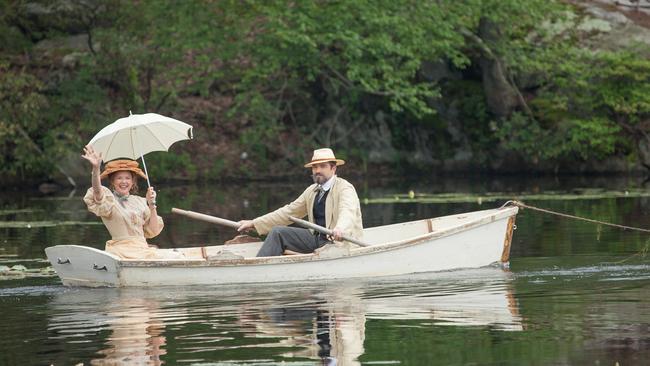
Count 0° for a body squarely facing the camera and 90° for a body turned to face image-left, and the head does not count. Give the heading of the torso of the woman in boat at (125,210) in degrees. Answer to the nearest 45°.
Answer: approximately 315°

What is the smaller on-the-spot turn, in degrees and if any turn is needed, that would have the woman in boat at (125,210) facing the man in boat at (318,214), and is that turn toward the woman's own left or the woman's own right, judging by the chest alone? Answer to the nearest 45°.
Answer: approximately 45° to the woman's own left

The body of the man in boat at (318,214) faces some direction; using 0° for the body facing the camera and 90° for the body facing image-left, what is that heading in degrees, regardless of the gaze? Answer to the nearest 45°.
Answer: approximately 45°

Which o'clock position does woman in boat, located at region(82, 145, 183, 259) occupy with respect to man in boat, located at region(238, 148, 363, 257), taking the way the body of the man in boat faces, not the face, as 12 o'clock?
The woman in boat is roughly at 1 o'clock from the man in boat.
